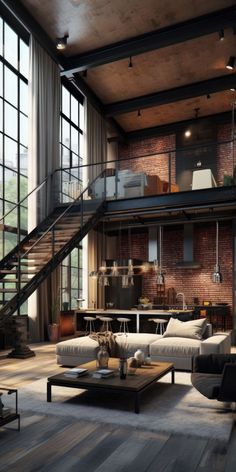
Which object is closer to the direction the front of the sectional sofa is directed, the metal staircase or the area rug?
the area rug

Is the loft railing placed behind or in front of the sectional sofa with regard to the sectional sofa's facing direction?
behind

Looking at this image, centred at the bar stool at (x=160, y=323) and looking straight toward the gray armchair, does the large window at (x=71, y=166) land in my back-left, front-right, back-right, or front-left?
back-right

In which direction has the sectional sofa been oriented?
toward the camera

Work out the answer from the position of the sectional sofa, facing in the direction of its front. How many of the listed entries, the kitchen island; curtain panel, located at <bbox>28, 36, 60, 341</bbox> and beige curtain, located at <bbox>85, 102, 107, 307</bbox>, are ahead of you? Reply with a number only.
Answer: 0

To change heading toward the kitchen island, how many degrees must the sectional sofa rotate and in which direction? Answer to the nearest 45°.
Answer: approximately 180°

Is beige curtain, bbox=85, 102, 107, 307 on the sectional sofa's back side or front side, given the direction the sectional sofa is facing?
on the back side

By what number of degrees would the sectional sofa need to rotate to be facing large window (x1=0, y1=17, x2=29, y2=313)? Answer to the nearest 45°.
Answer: approximately 135° to its right

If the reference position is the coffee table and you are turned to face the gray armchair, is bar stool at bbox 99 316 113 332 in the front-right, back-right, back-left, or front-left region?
back-left

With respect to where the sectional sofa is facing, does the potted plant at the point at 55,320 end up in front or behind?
behind

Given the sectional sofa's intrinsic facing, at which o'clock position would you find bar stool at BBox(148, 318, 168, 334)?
The bar stool is roughly at 6 o'clock from the sectional sofa.

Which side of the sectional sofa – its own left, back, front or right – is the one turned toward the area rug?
front

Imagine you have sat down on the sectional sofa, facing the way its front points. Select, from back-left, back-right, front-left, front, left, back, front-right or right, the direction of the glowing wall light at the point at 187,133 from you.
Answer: back
